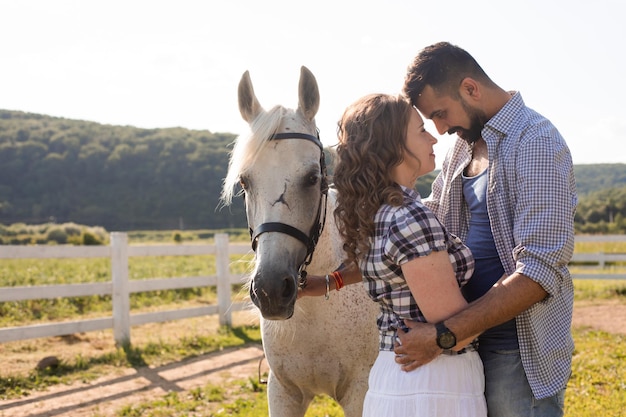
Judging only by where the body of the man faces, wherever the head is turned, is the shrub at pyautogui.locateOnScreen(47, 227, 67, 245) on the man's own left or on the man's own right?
on the man's own right

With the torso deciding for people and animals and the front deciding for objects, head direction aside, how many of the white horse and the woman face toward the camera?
1

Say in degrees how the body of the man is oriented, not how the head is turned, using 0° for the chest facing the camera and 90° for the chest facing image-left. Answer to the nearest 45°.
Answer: approximately 45°

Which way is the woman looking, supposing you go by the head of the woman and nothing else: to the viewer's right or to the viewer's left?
to the viewer's right

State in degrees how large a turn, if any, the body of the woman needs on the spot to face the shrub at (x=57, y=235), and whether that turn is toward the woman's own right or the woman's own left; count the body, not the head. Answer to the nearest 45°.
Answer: approximately 135° to the woman's own left

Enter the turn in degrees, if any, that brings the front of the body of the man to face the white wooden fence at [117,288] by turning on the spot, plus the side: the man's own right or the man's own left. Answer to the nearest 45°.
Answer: approximately 90° to the man's own right

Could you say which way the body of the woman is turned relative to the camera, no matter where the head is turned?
to the viewer's right

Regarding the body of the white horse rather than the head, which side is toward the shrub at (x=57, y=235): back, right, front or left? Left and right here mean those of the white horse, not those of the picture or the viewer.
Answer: back

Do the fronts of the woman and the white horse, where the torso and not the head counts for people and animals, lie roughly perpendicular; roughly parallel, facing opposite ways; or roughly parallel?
roughly perpendicular
